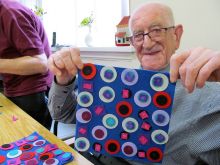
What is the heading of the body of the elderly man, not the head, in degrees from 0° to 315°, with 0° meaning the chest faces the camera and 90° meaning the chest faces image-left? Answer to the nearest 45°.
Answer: approximately 45°

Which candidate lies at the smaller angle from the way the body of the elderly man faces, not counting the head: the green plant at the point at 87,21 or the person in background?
the person in background

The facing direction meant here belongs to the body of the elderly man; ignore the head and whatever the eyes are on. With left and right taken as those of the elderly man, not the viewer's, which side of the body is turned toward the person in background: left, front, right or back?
right
